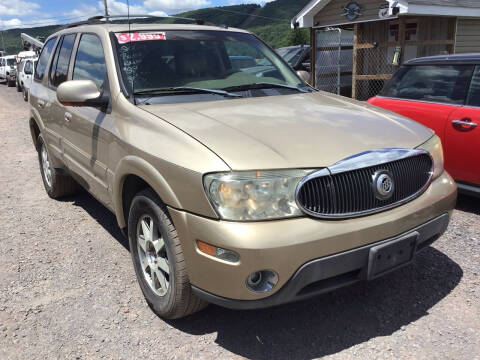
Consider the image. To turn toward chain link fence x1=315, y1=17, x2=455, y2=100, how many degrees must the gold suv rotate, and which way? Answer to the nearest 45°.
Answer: approximately 135° to its left

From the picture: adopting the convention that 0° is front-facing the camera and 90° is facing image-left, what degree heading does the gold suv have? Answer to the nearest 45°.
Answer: approximately 315°

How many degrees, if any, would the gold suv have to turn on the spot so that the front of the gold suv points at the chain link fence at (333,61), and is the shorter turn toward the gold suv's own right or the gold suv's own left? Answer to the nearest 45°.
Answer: approximately 135° to the gold suv's own left

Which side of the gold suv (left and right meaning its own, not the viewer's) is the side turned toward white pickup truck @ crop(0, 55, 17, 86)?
back
